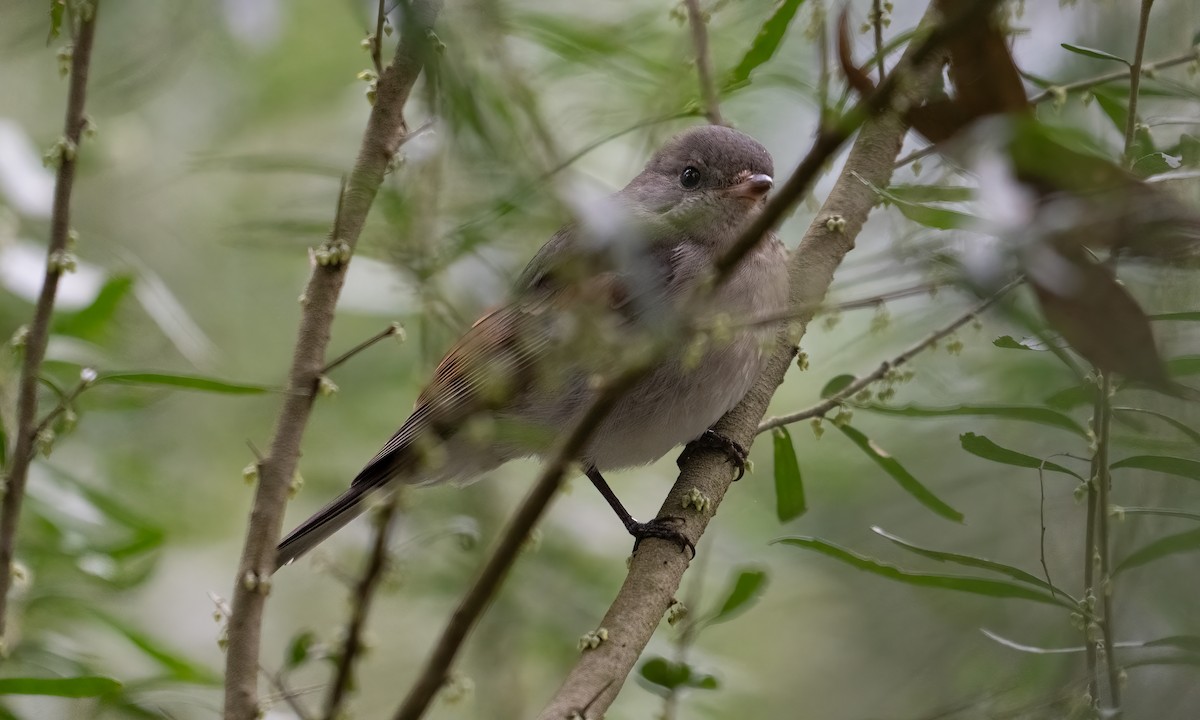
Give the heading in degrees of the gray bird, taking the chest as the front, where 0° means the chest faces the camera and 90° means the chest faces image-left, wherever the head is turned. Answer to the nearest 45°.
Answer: approximately 315°

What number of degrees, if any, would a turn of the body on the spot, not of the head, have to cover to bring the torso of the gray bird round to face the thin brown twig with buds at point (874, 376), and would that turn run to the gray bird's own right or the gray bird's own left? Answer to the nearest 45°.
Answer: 0° — it already faces it

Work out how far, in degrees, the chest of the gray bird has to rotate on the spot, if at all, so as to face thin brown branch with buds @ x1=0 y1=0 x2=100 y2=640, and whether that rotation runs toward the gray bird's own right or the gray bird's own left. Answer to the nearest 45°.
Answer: approximately 90° to the gray bird's own right
